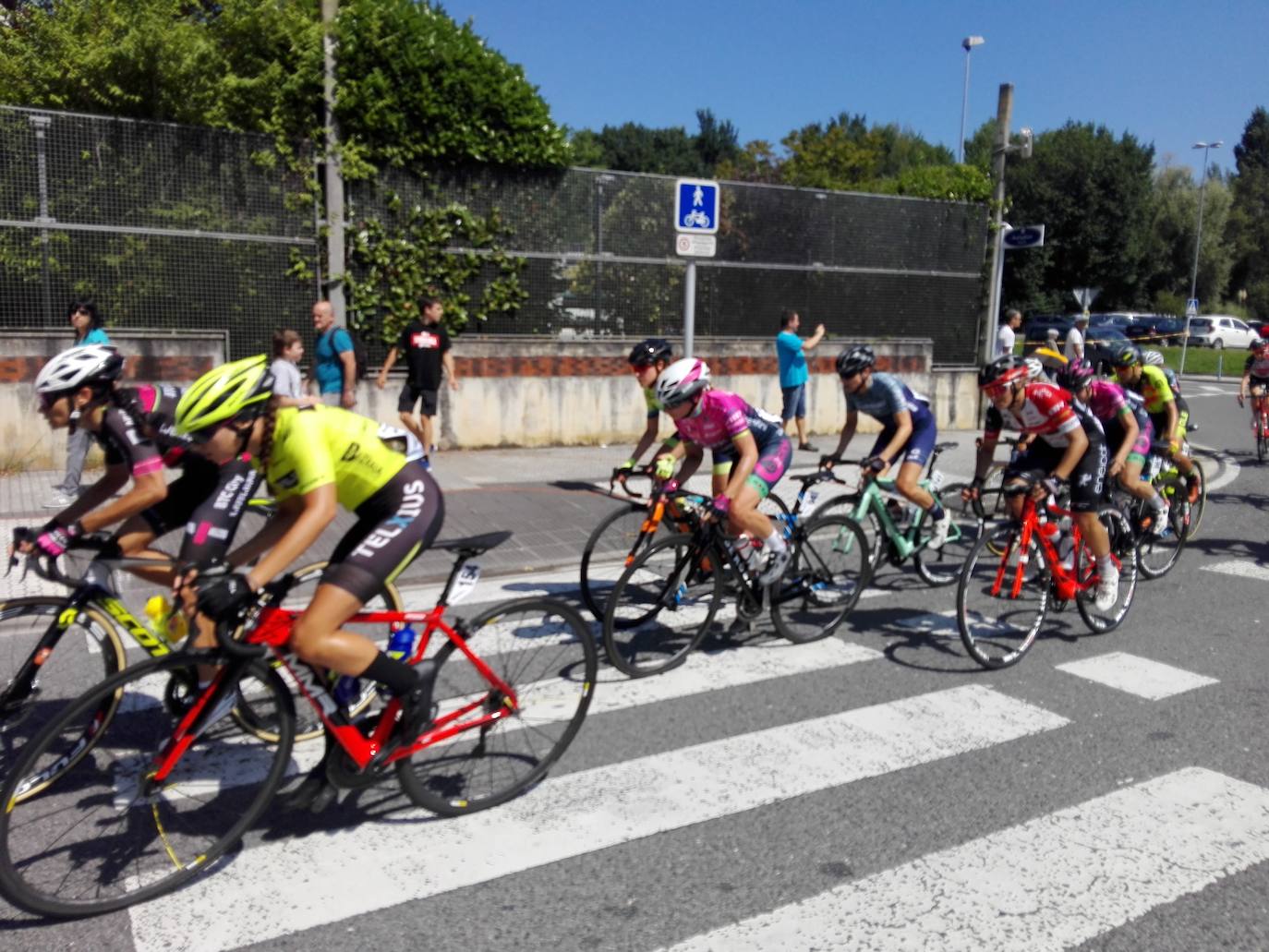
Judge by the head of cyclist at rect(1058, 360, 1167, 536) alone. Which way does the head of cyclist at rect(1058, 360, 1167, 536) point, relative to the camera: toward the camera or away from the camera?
toward the camera

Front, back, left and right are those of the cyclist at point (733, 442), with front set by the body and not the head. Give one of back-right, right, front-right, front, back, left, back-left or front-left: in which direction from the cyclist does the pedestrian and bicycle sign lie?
back-right

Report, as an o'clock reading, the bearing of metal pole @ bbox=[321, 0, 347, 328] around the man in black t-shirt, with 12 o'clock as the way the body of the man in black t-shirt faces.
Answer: The metal pole is roughly at 5 o'clock from the man in black t-shirt.

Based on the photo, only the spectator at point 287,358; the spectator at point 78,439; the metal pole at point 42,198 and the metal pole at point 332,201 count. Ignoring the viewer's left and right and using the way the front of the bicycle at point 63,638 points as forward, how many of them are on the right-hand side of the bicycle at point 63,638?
4

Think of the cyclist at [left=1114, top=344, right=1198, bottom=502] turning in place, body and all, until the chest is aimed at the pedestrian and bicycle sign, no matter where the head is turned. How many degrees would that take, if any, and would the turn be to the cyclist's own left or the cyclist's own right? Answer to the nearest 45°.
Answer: approximately 45° to the cyclist's own right

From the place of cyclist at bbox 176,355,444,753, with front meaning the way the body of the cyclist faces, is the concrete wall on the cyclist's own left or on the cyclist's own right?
on the cyclist's own right

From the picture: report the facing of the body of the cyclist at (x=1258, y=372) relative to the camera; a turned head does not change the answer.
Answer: toward the camera

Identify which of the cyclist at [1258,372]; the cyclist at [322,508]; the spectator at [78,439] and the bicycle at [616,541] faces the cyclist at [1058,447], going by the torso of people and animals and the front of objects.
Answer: the cyclist at [1258,372]

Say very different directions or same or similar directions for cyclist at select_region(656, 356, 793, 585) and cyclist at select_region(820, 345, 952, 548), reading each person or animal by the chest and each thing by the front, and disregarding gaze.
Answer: same or similar directions

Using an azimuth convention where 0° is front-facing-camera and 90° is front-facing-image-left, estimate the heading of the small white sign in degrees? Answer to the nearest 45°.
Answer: approximately 0°

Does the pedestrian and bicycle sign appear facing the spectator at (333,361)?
no

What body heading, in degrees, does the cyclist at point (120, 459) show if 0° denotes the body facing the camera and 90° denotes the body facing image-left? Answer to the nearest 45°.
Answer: approximately 90°

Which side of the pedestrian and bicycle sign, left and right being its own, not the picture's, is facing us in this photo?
front

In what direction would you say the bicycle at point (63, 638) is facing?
to the viewer's left

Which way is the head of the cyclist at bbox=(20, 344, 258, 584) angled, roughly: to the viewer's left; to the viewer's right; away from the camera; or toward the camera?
to the viewer's left

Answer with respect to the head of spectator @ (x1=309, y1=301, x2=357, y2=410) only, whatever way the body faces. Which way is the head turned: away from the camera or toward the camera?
toward the camera

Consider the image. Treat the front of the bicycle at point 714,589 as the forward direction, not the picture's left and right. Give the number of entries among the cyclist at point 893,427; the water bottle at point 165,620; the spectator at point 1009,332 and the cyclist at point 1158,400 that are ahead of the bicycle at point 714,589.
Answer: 1

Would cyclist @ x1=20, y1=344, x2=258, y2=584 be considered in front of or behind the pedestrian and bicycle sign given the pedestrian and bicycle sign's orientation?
in front

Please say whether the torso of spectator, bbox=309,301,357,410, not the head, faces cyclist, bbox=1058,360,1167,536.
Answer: no

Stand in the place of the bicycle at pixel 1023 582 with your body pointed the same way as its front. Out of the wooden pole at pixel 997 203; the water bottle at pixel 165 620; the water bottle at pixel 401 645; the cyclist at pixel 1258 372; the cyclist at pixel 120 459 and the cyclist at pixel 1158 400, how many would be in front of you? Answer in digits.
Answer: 3

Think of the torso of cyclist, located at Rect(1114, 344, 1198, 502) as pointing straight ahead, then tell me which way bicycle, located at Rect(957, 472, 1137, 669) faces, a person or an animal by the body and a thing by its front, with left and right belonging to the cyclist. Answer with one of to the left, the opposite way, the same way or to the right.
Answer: the same way

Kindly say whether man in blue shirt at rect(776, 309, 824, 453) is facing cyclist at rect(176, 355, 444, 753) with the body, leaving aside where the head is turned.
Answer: no
